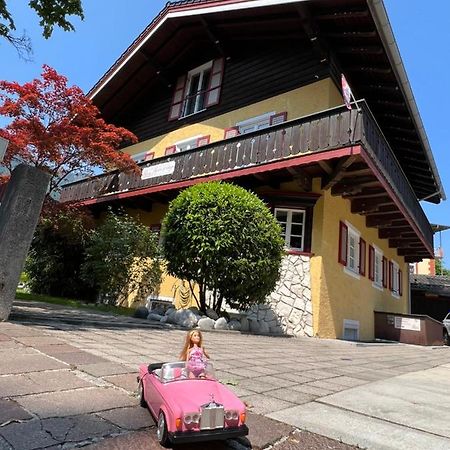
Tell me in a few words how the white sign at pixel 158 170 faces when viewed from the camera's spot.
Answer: facing the viewer and to the left of the viewer

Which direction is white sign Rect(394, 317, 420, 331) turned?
toward the camera

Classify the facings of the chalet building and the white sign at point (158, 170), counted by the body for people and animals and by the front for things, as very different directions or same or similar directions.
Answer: same or similar directions

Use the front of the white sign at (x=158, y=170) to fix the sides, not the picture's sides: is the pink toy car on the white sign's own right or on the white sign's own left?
on the white sign's own left

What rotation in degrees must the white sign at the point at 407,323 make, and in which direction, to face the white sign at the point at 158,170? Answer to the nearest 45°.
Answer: approximately 45° to its right

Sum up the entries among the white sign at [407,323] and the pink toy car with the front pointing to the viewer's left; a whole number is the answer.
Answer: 0

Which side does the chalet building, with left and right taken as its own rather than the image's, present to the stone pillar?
front

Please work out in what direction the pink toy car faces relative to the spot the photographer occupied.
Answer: facing the viewer and to the right of the viewer

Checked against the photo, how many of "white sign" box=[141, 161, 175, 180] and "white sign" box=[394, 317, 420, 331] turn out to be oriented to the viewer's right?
0

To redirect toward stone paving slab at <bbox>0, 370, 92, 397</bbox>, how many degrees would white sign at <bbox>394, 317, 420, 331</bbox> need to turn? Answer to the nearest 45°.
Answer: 0° — it already faces it

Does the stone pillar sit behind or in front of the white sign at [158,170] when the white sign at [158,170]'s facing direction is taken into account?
in front

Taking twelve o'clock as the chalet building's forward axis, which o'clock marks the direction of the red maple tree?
The red maple tree is roughly at 1 o'clock from the chalet building.

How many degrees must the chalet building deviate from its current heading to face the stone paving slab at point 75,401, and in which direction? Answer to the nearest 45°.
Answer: approximately 45° to its left

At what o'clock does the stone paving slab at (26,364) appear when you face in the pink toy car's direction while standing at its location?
The stone paving slab is roughly at 6 o'clock from the pink toy car.
